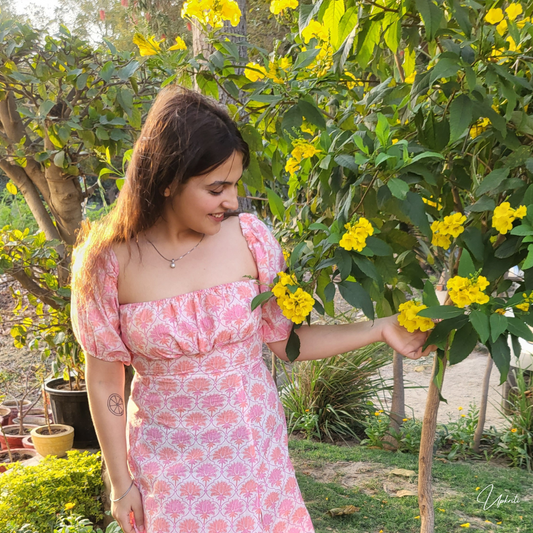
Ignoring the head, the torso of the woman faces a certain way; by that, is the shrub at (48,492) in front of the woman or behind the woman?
behind

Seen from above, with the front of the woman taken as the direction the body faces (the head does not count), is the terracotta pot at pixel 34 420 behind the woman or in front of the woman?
behind

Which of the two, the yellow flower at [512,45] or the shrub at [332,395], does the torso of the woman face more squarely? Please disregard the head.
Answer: the yellow flower

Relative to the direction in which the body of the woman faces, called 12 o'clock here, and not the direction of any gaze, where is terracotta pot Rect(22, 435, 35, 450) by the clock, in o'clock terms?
The terracotta pot is roughly at 5 o'clock from the woman.

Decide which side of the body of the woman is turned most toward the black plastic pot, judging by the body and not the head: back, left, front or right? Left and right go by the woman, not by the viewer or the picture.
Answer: back

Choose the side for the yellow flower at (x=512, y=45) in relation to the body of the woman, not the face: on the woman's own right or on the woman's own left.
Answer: on the woman's own left

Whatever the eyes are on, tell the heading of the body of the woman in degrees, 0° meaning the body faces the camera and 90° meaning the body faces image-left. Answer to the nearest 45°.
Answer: approximately 0°

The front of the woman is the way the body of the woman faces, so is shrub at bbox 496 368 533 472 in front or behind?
behind

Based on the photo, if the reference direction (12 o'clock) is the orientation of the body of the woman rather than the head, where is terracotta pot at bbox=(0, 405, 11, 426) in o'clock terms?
The terracotta pot is roughly at 5 o'clock from the woman.

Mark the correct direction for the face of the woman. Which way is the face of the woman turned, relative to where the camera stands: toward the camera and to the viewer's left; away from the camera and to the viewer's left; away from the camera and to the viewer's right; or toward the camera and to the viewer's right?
toward the camera and to the viewer's right
